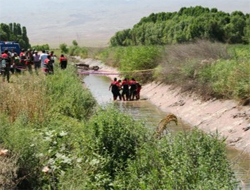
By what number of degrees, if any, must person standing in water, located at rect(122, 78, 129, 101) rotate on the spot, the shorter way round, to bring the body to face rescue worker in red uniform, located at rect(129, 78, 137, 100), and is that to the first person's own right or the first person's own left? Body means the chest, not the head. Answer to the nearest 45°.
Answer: approximately 45° to the first person's own right

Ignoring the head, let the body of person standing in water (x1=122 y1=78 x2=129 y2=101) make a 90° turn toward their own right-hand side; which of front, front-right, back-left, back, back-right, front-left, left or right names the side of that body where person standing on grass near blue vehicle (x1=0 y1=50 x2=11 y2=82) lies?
back-right
